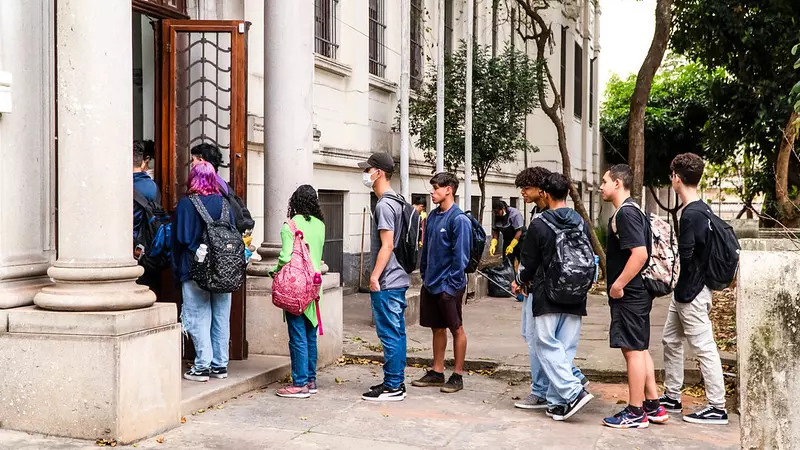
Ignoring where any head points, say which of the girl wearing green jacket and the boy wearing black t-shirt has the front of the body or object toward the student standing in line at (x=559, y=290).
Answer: the boy wearing black t-shirt

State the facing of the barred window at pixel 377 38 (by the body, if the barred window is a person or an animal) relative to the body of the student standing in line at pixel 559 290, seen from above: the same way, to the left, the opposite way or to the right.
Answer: the opposite way

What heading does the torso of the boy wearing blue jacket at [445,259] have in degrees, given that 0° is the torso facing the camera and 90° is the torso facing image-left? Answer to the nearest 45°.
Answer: approximately 45°

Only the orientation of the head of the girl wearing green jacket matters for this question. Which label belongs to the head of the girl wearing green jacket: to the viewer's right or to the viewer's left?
to the viewer's left

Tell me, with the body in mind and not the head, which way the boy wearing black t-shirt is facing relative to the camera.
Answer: to the viewer's left

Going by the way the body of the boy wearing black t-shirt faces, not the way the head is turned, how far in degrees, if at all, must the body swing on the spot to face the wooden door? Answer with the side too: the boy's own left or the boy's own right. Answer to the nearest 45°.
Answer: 0° — they already face it

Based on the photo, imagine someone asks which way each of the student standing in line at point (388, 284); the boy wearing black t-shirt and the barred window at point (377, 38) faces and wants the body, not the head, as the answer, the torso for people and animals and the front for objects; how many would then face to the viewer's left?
2

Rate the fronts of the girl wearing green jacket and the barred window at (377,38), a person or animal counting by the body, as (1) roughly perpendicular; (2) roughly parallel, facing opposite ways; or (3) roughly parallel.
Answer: roughly parallel, facing opposite ways

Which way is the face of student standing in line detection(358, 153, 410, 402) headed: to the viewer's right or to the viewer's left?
to the viewer's left

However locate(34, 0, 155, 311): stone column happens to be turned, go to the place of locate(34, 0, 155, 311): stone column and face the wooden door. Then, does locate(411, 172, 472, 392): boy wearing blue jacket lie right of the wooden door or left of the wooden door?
right

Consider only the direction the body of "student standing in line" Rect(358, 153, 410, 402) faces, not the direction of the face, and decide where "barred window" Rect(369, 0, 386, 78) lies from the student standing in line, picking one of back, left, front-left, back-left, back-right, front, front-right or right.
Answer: right

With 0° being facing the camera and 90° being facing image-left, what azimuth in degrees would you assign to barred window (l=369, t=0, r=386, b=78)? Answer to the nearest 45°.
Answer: approximately 315°

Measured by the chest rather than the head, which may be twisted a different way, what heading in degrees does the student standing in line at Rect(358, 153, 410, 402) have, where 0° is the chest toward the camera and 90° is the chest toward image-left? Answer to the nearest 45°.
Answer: approximately 90°

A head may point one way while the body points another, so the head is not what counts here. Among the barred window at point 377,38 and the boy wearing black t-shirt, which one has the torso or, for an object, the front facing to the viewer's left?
the boy wearing black t-shirt

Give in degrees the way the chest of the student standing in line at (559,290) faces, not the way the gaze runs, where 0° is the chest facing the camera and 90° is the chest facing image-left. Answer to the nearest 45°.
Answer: approximately 135°

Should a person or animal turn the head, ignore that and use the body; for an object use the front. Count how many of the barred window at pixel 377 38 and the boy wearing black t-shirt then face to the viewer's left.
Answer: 1

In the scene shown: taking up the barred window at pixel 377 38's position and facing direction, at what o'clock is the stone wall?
The stone wall is roughly at 1 o'clock from the barred window.

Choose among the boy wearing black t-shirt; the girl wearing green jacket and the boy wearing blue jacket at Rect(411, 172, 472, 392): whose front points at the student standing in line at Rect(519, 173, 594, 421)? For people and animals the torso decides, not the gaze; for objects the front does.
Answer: the boy wearing black t-shirt

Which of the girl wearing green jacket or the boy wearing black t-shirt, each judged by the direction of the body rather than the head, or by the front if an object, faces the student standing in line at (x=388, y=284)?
the boy wearing black t-shirt
